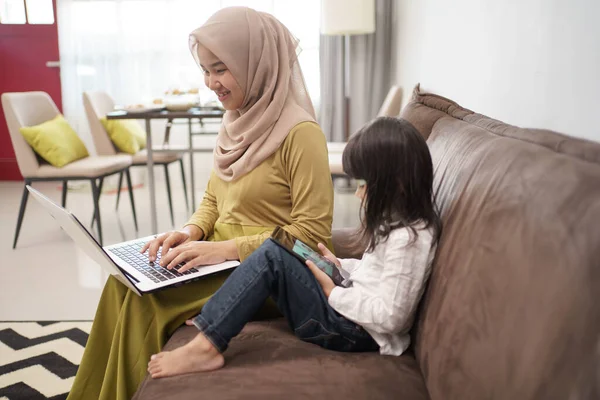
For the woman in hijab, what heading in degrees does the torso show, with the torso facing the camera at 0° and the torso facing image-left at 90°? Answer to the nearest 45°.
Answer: approximately 45°

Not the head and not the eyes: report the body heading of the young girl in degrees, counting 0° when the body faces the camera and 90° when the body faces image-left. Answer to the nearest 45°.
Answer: approximately 90°

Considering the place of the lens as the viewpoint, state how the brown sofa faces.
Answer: facing to the left of the viewer

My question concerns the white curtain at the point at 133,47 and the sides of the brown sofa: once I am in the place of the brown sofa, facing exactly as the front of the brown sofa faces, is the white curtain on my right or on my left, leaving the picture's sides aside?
on my right

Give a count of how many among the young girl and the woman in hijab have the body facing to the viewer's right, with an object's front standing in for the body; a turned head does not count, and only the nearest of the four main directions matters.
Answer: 0

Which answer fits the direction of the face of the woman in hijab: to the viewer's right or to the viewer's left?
to the viewer's left

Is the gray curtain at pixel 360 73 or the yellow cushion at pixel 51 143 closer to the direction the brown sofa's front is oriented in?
the yellow cushion

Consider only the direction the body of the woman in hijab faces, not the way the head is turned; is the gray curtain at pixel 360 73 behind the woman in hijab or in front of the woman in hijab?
behind
